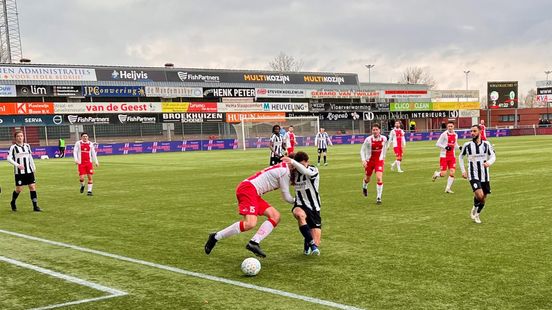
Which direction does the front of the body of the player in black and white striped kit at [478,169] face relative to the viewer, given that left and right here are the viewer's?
facing the viewer

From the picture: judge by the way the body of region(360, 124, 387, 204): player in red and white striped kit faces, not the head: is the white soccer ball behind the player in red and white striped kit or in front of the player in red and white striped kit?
in front

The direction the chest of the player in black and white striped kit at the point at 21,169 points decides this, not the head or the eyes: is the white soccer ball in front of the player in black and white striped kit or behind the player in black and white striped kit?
in front

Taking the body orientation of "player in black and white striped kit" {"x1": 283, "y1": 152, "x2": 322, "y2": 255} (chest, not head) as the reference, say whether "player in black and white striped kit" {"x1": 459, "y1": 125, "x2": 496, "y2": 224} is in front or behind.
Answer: behind

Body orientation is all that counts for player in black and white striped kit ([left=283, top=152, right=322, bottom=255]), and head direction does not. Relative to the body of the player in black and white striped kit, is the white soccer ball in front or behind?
in front

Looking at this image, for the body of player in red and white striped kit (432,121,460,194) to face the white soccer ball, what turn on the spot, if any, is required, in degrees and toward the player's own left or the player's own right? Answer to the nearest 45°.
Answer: approximately 45° to the player's own right

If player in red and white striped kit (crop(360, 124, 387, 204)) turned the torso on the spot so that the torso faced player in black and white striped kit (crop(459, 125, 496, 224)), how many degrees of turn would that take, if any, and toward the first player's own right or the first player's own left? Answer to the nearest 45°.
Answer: approximately 45° to the first player's own left

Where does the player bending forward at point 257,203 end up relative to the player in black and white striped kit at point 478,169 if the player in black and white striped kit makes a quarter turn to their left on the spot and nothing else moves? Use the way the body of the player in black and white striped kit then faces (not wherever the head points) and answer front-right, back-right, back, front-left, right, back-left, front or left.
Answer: back-right

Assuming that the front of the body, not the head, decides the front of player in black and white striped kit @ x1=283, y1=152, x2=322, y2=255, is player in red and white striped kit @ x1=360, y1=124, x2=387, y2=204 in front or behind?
behind

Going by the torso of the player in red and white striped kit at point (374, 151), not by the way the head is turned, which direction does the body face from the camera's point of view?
toward the camera

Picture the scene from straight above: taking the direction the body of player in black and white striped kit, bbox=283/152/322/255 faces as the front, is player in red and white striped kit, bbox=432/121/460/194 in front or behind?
behind
